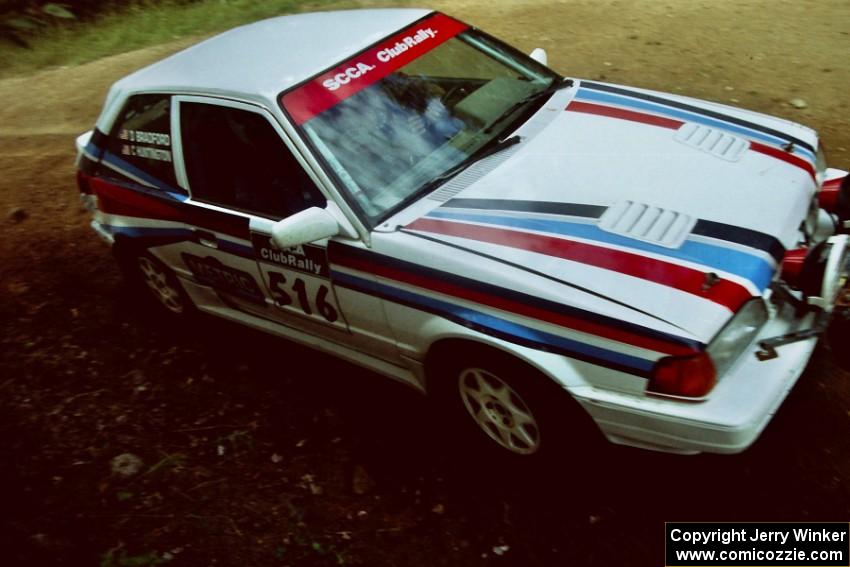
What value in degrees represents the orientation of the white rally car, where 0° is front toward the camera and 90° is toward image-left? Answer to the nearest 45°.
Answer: approximately 315°
